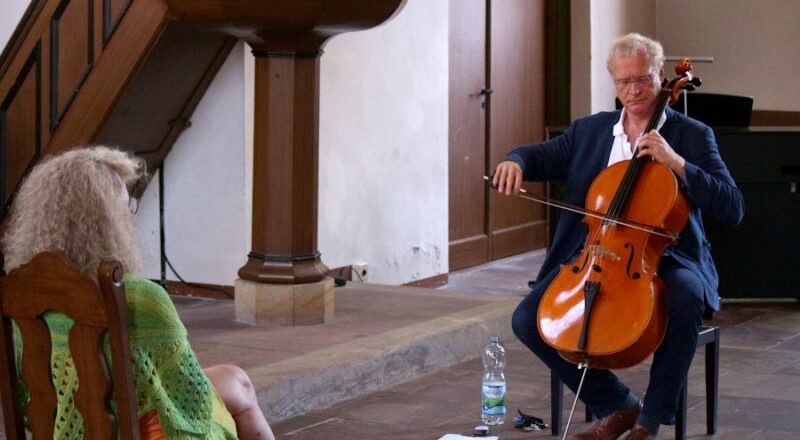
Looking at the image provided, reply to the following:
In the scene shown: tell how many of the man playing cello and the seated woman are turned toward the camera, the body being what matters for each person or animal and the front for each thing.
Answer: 1

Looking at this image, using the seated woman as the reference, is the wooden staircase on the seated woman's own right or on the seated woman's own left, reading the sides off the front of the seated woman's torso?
on the seated woman's own left

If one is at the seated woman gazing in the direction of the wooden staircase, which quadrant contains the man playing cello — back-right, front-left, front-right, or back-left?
front-right

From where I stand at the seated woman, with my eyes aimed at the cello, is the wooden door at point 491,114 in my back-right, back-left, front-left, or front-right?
front-left

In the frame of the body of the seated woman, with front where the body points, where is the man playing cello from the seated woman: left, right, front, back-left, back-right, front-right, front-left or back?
front

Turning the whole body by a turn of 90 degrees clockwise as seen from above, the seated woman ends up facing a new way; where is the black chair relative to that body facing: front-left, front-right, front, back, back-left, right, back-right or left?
left

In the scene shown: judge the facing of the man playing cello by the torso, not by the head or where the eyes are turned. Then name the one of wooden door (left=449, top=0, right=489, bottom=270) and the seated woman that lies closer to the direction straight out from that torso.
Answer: the seated woman

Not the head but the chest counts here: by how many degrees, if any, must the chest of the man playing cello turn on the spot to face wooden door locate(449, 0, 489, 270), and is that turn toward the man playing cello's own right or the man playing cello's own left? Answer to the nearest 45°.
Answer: approximately 180°

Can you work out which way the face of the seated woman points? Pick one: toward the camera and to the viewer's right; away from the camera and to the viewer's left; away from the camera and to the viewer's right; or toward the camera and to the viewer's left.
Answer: away from the camera and to the viewer's right

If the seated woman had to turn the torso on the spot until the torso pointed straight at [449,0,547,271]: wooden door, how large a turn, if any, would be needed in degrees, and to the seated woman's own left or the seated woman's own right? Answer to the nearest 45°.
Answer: approximately 45° to the seated woman's own left

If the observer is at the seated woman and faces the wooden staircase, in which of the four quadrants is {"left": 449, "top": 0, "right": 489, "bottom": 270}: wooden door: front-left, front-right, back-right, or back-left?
front-right

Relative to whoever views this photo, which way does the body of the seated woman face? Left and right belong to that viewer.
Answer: facing away from the viewer and to the right of the viewer

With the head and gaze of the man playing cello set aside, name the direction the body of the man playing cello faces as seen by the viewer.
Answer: toward the camera

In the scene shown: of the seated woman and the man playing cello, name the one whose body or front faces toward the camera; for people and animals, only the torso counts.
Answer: the man playing cello

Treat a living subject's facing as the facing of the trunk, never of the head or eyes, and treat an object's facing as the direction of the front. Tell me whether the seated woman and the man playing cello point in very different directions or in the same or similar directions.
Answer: very different directions

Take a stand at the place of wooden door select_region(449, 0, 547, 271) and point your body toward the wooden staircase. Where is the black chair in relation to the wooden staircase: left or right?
left

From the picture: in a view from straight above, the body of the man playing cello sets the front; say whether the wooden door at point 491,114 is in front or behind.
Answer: behind
